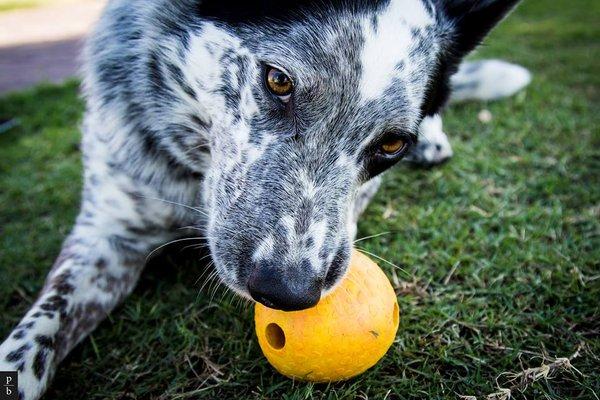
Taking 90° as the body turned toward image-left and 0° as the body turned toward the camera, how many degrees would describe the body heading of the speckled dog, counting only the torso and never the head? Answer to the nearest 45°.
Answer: approximately 0°
